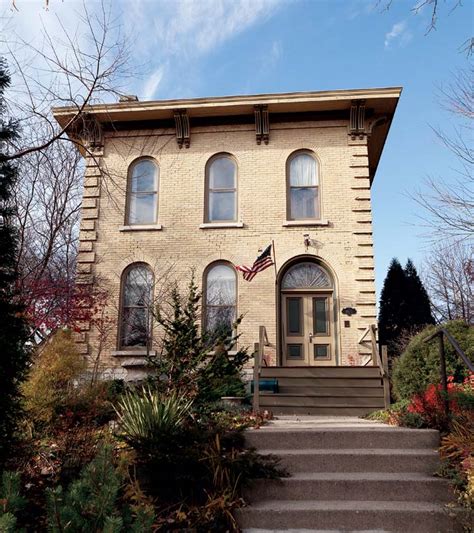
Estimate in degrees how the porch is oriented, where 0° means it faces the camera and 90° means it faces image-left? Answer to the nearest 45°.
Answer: approximately 0°

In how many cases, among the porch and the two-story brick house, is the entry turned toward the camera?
2

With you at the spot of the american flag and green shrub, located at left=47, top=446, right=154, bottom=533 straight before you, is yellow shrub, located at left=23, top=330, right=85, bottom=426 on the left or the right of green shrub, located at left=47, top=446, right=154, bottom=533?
right

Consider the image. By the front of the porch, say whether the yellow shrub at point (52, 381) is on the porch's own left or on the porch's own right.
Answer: on the porch's own right

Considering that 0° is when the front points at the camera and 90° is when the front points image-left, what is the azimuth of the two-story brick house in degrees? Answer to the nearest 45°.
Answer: approximately 0°
